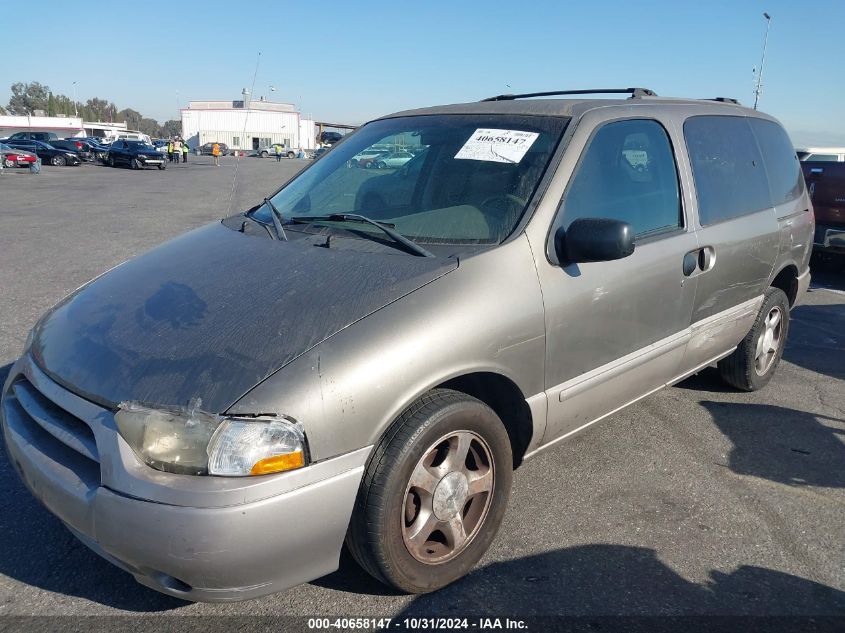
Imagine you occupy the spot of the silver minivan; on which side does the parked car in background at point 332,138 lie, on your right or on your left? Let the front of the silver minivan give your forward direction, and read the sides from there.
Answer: on your right

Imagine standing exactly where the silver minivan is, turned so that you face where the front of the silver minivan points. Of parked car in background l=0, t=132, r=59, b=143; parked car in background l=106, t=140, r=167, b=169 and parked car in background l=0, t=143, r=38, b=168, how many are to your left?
0

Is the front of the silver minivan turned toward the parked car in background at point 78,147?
no

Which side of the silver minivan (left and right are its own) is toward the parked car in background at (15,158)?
right

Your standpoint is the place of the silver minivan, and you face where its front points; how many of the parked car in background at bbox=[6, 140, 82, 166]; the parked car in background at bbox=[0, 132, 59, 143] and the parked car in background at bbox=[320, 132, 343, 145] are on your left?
0

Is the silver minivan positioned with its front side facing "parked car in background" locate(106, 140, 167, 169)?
no

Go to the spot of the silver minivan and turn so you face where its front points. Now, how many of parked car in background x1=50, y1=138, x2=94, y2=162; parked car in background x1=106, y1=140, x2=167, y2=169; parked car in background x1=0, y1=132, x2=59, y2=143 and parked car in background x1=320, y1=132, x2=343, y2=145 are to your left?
0

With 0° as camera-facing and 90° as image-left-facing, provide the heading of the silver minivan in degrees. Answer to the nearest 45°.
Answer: approximately 45°

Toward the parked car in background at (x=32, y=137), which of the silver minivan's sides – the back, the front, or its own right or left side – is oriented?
right

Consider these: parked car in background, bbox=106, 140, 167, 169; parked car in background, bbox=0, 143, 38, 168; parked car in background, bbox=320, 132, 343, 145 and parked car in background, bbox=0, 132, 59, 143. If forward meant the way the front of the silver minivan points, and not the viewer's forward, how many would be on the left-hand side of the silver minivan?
0

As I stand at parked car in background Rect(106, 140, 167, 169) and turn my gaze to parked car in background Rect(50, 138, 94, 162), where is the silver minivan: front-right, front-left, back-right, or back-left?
back-left

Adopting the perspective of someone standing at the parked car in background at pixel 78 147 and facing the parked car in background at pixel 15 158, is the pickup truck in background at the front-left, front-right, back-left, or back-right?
front-left

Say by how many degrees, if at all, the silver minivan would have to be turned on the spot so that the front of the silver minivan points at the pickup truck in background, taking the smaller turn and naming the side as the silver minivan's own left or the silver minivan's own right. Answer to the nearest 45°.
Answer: approximately 180°
